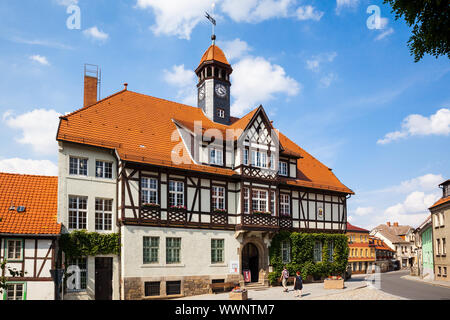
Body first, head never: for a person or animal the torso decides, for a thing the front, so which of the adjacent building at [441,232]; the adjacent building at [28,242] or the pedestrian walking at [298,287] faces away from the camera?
the pedestrian walking

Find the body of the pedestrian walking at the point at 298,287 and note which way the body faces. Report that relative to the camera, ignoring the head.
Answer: away from the camera

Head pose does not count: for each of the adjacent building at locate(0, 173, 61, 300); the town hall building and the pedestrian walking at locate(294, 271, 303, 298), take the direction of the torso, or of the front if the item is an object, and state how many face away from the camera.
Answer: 1

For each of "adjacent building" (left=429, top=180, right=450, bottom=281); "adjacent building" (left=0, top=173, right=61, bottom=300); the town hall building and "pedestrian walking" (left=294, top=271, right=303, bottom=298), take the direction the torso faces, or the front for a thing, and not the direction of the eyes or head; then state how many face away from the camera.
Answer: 1

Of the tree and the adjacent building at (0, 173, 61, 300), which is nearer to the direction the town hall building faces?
the tree

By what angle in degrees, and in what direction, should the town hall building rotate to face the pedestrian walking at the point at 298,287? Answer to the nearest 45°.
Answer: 0° — it already faces them

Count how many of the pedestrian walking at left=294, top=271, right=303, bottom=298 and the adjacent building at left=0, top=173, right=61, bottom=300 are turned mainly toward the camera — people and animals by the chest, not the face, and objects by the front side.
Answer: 1

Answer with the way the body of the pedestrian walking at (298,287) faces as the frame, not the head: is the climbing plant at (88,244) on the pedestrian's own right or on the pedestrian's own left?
on the pedestrian's own left

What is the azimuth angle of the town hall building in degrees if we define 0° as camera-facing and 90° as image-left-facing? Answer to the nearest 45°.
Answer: approximately 315°

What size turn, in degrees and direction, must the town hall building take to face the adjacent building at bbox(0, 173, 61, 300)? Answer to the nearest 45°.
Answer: approximately 90° to its right

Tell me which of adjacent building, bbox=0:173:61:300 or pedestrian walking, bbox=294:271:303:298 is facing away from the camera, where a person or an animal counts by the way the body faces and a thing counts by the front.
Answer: the pedestrian walking

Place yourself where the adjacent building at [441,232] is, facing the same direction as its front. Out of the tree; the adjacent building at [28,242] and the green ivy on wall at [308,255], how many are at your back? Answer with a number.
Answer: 0

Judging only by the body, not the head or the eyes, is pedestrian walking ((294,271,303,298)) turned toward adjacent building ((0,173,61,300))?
no

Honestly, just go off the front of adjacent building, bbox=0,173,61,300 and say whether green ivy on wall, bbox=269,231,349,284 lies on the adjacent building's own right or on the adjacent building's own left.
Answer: on the adjacent building's own left

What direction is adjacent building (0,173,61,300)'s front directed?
toward the camera

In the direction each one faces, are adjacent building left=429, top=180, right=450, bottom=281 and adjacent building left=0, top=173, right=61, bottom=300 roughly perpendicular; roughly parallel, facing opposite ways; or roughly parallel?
roughly perpendicular

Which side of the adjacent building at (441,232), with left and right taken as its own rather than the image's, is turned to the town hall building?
front
